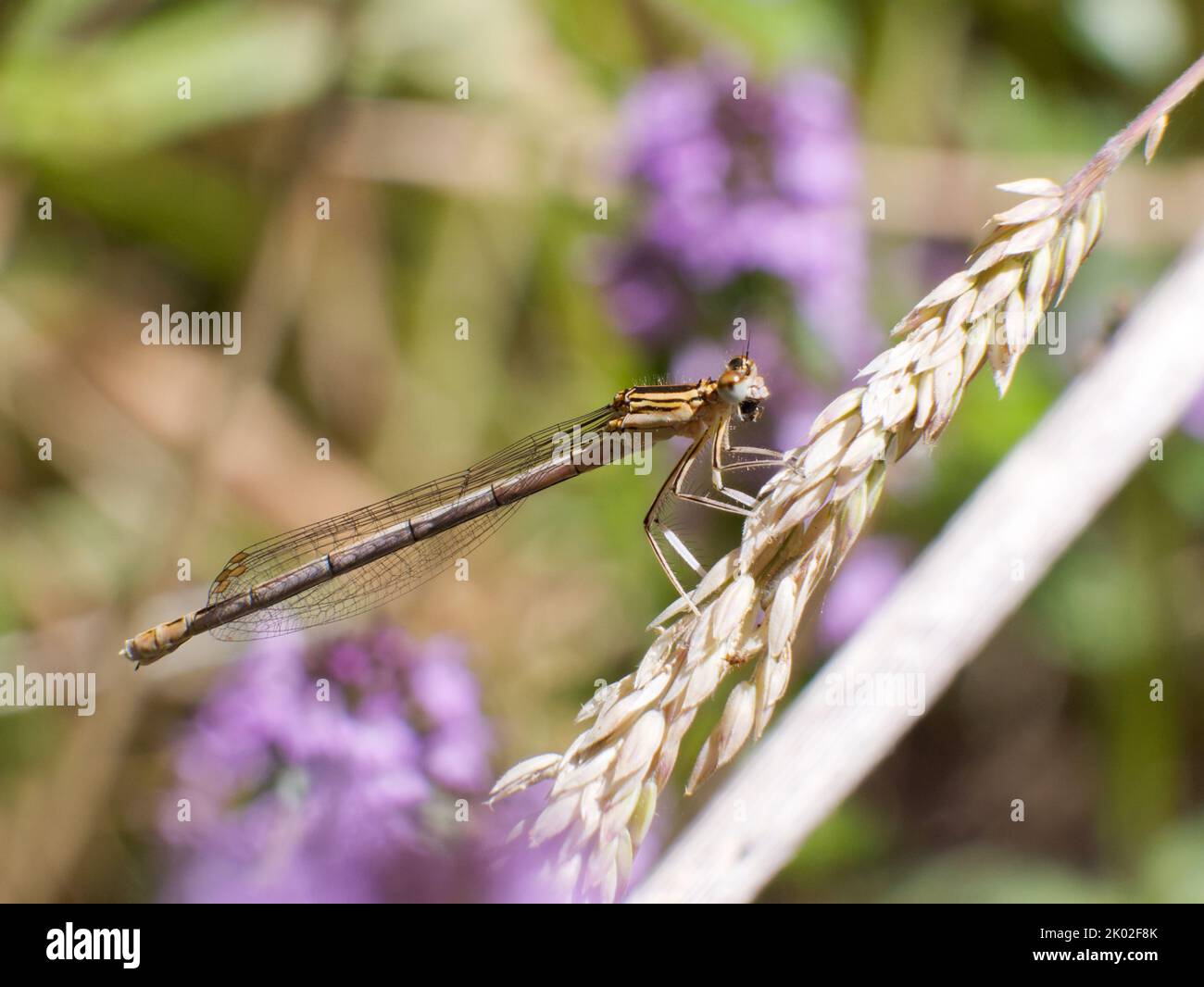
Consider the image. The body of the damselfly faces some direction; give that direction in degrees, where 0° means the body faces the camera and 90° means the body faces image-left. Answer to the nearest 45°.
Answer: approximately 270°

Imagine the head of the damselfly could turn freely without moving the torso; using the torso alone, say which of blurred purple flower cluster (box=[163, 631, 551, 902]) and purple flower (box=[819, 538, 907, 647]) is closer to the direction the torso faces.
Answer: the purple flower

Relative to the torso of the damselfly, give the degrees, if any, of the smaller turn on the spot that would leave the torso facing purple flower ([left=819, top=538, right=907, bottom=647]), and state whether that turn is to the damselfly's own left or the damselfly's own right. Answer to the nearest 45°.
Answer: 0° — it already faces it
